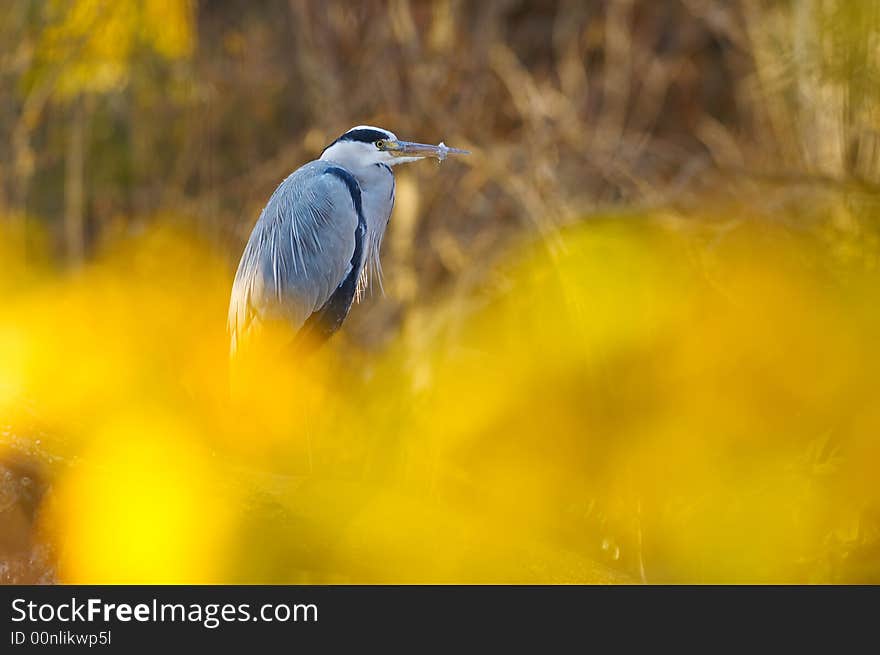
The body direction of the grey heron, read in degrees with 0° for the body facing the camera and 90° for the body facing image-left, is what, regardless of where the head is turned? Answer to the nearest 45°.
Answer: approximately 270°
